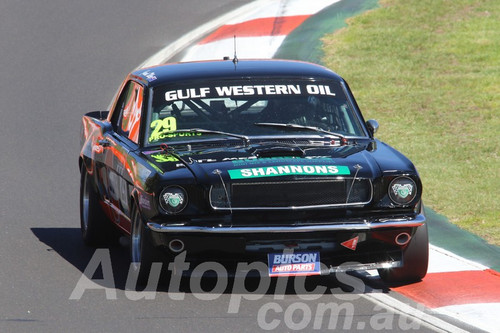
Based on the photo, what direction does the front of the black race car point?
toward the camera
